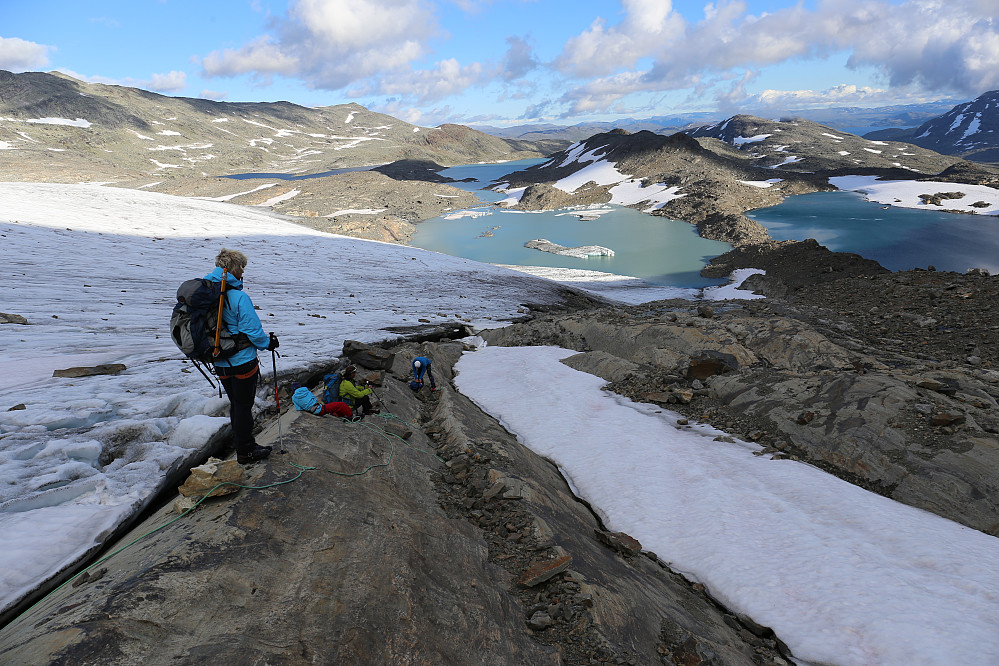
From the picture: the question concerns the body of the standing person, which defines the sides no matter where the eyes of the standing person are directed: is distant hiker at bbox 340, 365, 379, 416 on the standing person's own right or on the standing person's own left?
on the standing person's own left

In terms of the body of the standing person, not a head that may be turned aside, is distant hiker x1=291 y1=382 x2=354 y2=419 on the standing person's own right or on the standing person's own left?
on the standing person's own left

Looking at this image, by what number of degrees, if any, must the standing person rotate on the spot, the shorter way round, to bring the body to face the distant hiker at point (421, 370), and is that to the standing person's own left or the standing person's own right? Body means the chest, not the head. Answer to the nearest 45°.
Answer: approximately 45° to the standing person's own left

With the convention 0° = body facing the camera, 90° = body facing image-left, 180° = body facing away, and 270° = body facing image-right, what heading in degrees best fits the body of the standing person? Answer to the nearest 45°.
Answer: approximately 270°

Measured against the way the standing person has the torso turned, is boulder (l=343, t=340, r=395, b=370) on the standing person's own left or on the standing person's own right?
on the standing person's own left

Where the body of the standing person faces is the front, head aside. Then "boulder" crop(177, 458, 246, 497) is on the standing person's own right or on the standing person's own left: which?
on the standing person's own right
